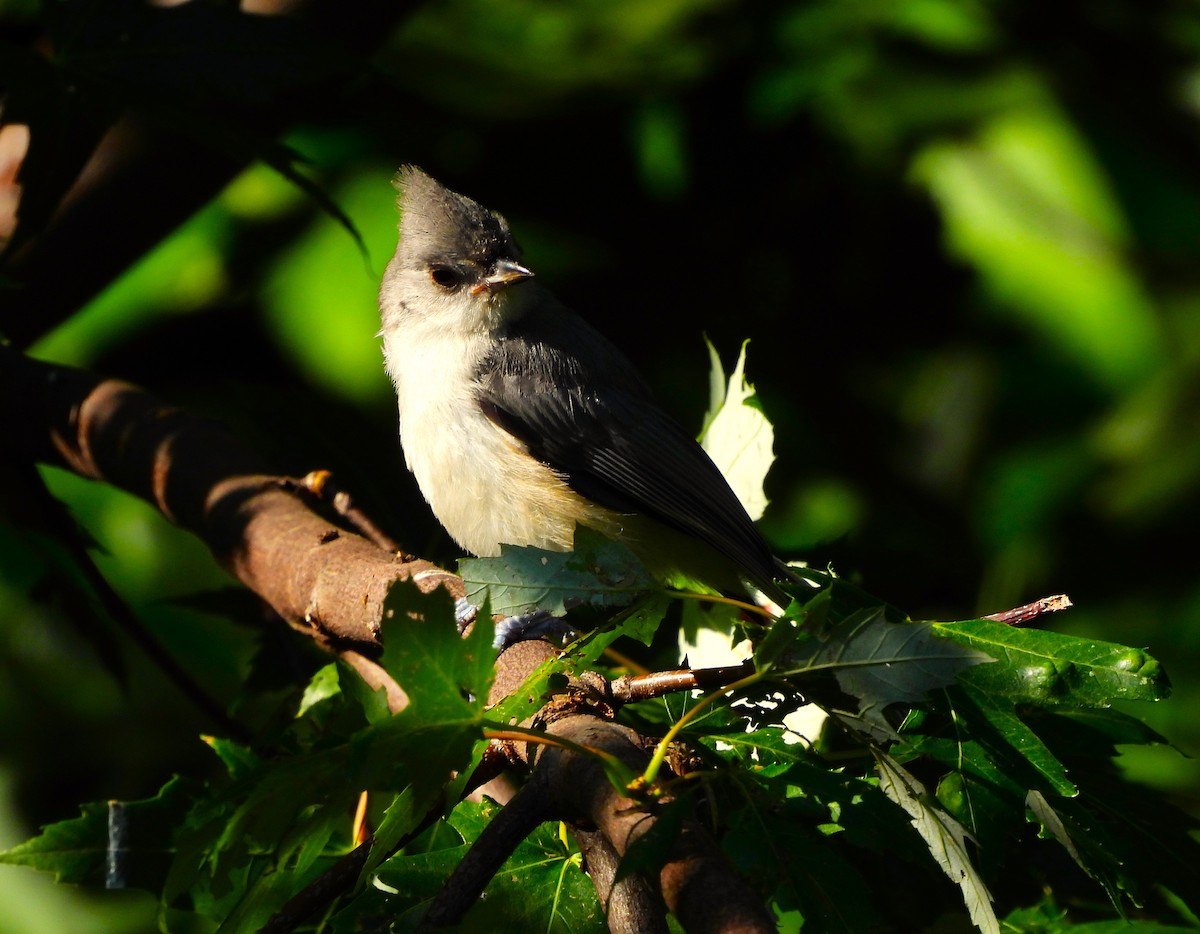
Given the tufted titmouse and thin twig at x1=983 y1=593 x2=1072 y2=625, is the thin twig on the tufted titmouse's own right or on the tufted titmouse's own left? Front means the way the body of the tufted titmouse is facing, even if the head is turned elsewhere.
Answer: on the tufted titmouse's own left

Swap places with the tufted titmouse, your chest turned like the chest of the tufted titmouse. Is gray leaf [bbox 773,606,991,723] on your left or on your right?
on your left

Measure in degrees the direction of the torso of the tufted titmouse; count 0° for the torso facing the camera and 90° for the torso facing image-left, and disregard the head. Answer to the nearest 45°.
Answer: approximately 45°
